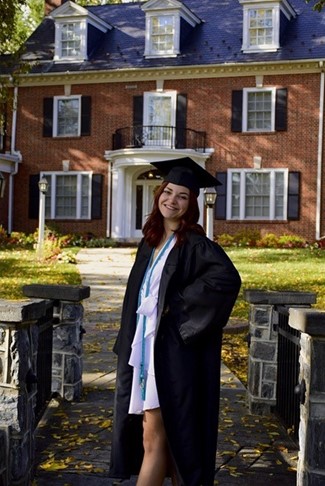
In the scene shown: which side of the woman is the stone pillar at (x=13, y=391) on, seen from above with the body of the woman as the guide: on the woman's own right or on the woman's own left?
on the woman's own right

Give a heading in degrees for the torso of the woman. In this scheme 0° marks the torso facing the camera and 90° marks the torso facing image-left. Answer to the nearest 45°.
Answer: approximately 45°

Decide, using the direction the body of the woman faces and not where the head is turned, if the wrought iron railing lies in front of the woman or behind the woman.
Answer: behind

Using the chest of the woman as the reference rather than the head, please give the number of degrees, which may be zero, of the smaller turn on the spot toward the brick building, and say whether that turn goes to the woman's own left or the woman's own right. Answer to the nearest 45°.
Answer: approximately 135° to the woman's own right

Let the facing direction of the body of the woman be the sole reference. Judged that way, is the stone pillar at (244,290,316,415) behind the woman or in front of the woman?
behind

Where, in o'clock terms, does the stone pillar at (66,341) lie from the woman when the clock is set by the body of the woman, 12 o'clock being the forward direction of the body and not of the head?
The stone pillar is roughly at 4 o'clock from the woman.
